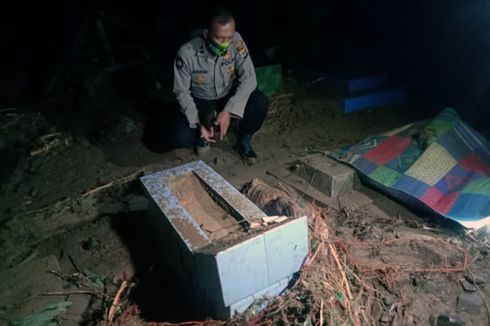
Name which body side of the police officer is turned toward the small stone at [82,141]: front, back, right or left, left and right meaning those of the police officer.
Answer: right

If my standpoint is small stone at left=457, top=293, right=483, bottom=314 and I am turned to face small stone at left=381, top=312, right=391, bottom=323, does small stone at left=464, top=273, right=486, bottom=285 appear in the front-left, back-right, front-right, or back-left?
back-right

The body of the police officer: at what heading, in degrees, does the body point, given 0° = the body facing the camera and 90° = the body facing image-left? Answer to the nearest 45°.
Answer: approximately 0°

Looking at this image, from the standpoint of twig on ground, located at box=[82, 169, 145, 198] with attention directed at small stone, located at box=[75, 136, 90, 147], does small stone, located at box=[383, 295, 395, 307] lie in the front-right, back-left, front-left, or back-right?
back-right

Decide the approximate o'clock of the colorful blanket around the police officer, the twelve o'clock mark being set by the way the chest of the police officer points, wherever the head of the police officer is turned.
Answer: The colorful blanket is roughly at 10 o'clock from the police officer.

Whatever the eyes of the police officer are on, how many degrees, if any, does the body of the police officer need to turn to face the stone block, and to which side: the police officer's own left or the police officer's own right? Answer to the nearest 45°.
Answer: approximately 45° to the police officer's own left

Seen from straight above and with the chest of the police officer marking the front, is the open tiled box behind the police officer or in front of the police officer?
in front

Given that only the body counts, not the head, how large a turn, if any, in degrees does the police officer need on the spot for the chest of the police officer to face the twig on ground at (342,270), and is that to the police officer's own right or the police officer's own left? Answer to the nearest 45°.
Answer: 0° — they already face it

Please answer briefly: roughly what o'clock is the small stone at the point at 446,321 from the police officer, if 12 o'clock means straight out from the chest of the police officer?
The small stone is roughly at 11 o'clock from the police officer.

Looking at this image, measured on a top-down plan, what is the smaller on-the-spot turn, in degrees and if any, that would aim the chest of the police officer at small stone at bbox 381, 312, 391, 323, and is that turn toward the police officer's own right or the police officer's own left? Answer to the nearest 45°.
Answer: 0° — they already face it

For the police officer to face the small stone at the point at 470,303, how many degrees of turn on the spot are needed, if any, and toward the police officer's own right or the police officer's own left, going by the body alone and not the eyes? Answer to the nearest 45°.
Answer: approximately 45° to the police officer's own left
